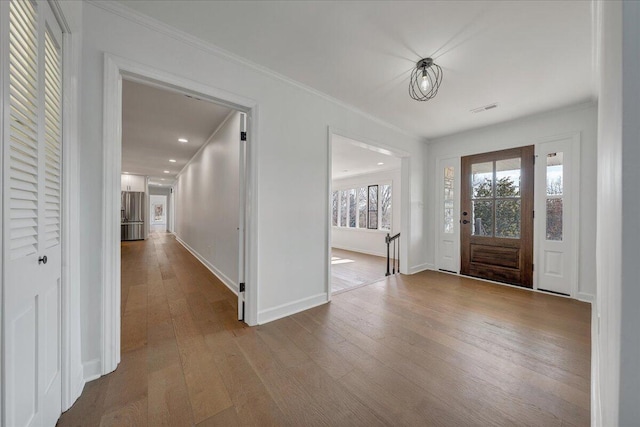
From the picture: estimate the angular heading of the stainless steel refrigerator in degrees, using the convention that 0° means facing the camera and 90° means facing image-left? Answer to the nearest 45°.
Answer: approximately 0°

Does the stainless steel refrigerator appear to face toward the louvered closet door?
yes

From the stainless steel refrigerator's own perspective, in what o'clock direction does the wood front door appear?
The wood front door is roughly at 11 o'clock from the stainless steel refrigerator.

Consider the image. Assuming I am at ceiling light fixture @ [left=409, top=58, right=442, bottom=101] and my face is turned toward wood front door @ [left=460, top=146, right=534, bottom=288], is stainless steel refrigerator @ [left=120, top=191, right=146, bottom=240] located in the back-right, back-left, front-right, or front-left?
back-left
